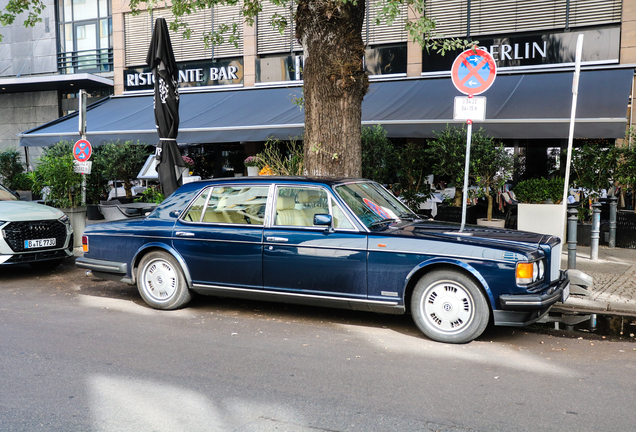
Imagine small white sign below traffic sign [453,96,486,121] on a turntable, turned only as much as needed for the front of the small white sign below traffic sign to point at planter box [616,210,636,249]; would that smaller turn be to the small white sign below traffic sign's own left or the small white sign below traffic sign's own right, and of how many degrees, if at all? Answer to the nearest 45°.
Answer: approximately 135° to the small white sign below traffic sign's own left

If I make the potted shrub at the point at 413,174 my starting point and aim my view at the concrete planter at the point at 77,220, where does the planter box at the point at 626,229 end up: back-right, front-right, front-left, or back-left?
back-left

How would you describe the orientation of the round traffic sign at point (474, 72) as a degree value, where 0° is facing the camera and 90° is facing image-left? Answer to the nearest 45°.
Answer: approximately 0°

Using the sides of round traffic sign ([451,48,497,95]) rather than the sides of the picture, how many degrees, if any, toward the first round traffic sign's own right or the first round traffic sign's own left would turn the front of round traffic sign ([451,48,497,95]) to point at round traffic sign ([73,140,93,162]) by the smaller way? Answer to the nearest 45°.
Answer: approximately 90° to the first round traffic sign's own right

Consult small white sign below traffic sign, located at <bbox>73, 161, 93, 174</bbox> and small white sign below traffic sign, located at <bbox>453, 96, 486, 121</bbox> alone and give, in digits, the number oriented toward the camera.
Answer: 2

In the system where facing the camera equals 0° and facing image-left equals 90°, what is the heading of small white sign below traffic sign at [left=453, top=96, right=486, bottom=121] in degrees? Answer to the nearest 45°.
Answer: approximately 0°

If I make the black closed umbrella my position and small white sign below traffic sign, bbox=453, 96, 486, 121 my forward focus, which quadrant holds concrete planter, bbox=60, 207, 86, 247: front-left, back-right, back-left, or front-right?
back-right

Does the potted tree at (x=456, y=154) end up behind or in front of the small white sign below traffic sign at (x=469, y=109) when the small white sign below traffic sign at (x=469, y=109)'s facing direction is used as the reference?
behind

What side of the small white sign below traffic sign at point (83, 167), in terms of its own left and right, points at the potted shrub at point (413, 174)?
left

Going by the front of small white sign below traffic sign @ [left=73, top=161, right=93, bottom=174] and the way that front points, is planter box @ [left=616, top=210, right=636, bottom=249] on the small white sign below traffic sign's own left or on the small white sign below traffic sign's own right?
on the small white sign below traffic sign's own left

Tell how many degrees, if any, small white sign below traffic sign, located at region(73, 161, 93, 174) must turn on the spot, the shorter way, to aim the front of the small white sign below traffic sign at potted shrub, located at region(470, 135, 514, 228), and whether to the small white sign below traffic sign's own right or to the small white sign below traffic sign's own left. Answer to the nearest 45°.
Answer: approximately 45° to the small white sign below traffic sign's own left
